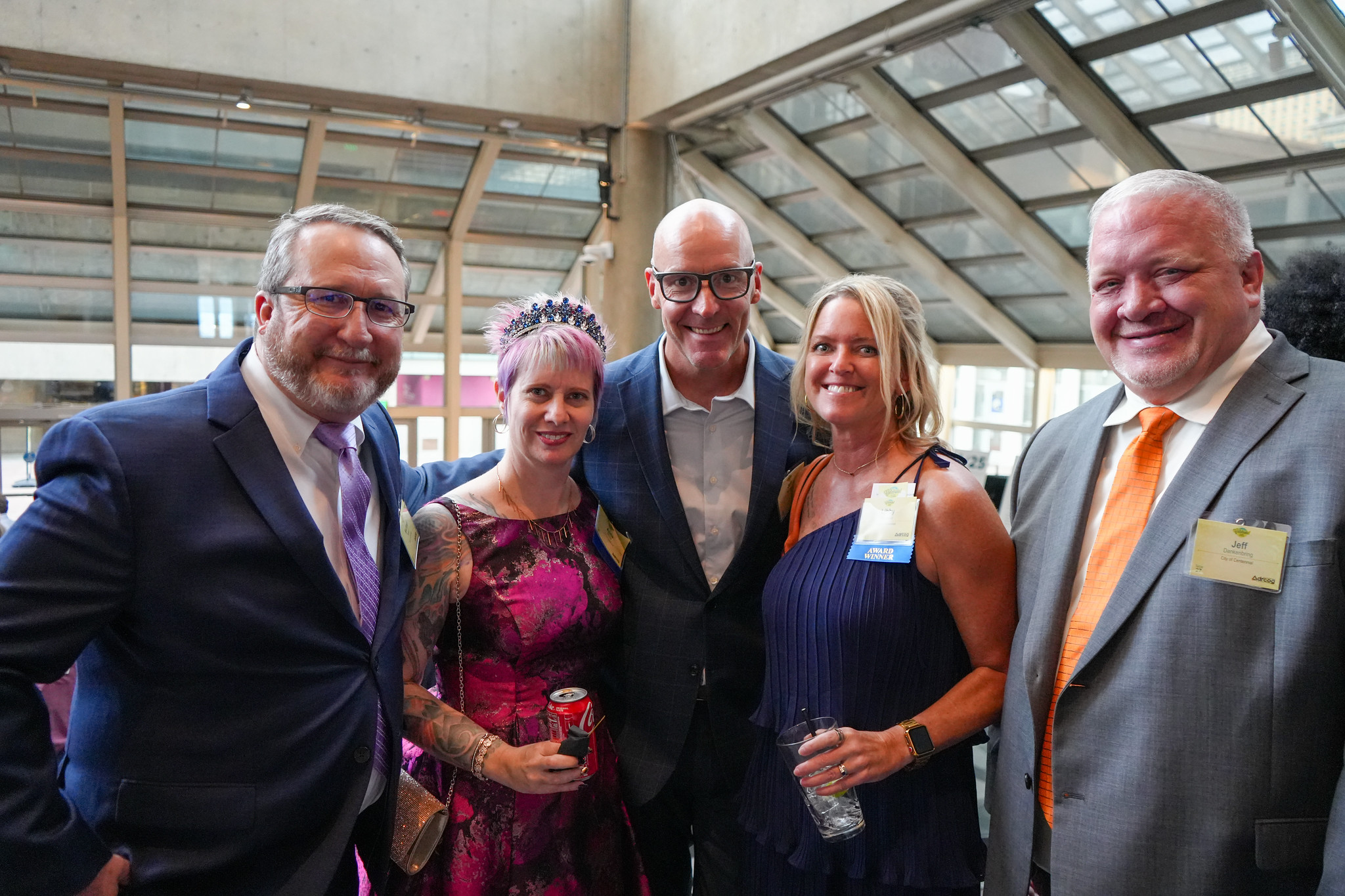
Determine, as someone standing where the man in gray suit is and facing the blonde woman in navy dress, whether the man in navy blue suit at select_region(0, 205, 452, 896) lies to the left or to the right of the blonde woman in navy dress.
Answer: left

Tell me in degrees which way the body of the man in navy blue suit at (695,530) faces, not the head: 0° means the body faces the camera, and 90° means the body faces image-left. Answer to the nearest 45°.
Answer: approximately 0°

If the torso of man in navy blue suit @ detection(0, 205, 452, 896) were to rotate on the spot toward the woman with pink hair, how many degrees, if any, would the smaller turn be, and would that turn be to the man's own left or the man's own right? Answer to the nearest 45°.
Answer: approximately 45° to the man's own left

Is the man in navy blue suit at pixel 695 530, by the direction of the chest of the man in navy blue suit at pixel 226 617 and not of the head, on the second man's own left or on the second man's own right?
on the second man's own left

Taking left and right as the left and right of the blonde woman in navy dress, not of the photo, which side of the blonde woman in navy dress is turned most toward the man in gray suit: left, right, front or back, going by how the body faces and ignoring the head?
left

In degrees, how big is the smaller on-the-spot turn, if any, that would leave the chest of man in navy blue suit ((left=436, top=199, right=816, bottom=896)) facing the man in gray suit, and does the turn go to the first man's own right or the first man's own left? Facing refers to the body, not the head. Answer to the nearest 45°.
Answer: approximately 45° to the first man's own left

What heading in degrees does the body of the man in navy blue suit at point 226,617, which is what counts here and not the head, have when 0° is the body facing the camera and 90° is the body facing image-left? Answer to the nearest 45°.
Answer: approximately 315°
